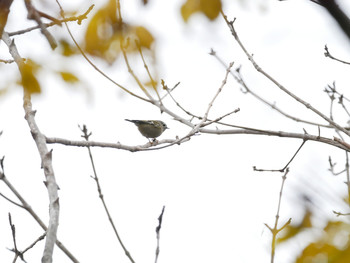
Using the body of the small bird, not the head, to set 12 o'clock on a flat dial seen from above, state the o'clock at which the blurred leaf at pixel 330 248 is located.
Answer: The blurred leaf is roughly at 3 o'clock from the small bird.

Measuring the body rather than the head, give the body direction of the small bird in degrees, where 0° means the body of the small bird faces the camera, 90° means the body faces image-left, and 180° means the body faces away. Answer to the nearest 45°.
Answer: approximately 270°

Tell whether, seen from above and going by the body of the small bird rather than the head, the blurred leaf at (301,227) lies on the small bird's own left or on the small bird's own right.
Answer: on the small bird's own right
